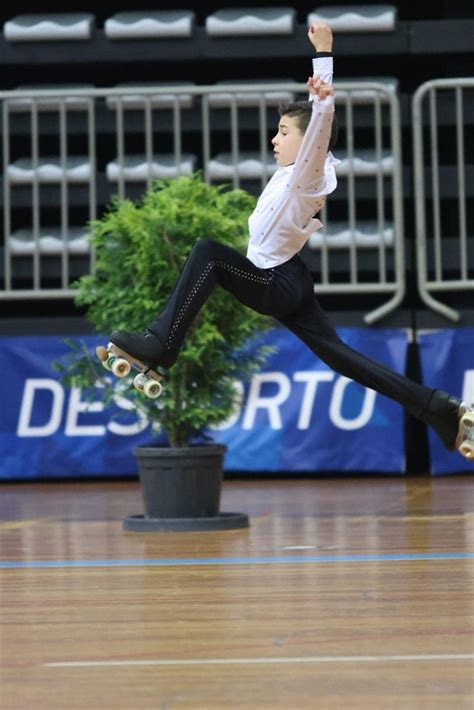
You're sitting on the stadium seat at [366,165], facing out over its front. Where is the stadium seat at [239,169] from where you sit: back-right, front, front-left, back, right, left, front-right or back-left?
right

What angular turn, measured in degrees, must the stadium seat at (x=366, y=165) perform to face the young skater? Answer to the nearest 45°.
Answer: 0° — it already faces them

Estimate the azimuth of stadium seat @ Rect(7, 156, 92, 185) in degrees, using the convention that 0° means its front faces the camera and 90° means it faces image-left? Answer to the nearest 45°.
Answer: approximately 0°

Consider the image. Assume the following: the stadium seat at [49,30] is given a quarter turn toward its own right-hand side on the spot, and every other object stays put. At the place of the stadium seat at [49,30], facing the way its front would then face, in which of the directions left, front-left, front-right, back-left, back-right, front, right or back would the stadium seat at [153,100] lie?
back-left

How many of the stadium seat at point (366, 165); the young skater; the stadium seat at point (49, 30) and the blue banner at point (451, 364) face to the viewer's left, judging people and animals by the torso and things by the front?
1

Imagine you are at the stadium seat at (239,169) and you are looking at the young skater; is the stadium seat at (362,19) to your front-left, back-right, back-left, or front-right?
back-left

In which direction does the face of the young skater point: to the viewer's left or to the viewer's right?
to the viewer's left

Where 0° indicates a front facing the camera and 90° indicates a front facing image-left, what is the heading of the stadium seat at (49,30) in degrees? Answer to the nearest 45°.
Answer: approximately 0°
